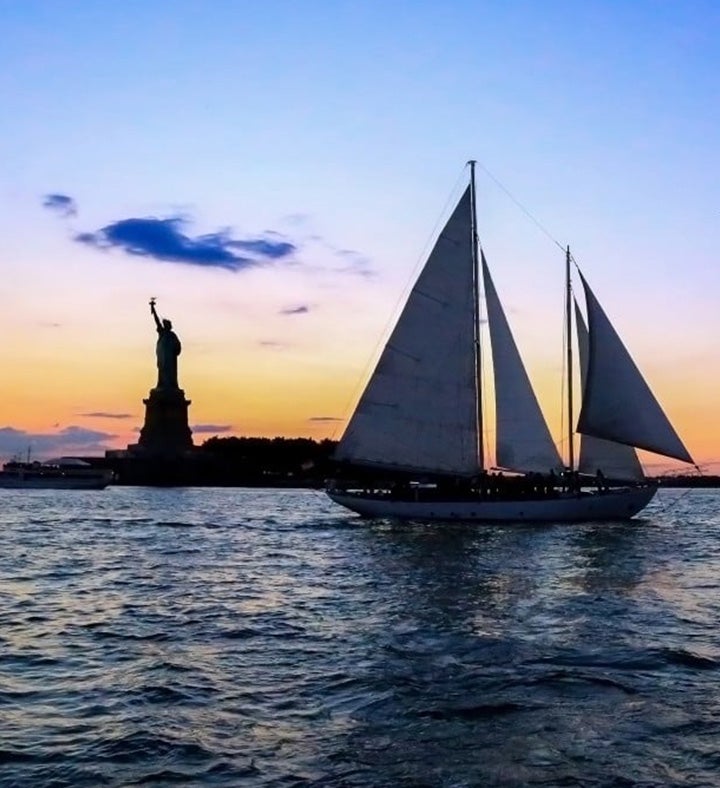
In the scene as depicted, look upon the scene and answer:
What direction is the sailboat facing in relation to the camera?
to the viewer's right
